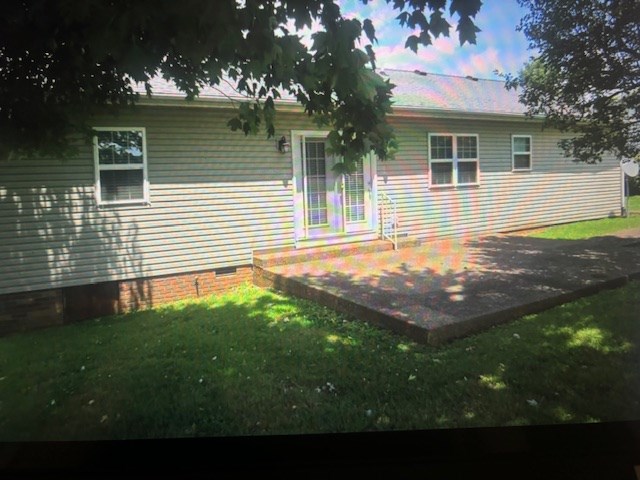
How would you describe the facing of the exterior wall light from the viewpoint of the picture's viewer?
facing the viewer and to the right of the viewer
